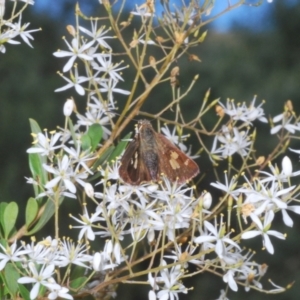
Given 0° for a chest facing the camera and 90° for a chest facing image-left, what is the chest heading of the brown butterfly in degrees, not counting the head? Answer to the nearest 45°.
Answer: approximately 180°
